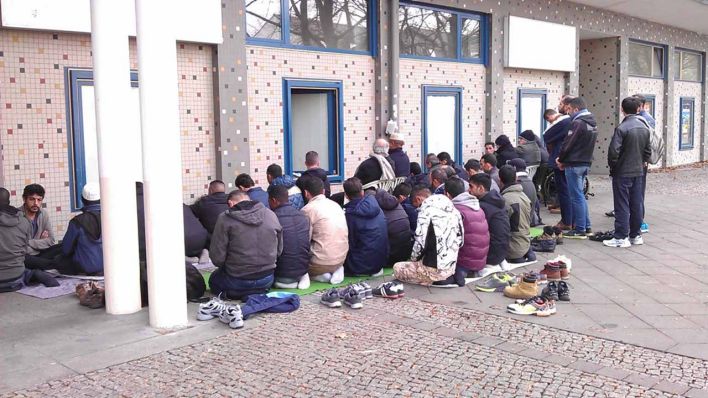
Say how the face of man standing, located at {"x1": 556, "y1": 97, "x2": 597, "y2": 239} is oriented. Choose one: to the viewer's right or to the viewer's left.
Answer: to the viewer's left

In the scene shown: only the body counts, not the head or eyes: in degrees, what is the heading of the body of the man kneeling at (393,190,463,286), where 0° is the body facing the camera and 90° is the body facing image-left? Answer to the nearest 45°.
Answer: approximately 135°

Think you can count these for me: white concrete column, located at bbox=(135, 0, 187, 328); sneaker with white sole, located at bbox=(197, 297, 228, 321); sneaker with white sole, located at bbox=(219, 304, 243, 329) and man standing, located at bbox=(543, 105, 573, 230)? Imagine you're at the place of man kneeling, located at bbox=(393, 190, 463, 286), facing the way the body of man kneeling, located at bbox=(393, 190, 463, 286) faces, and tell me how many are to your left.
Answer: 3

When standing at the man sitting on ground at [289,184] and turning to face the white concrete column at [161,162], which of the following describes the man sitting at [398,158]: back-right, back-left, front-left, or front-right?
back-left

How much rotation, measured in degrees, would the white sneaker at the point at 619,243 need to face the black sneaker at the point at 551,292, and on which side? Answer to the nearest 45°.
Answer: approximately 90° to its left

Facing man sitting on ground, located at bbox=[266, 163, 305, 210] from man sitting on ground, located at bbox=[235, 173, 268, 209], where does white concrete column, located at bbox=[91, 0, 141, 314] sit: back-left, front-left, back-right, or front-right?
back-right

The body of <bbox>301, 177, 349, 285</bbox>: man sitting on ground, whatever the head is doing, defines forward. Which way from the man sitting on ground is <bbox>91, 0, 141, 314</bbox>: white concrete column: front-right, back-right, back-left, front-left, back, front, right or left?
left

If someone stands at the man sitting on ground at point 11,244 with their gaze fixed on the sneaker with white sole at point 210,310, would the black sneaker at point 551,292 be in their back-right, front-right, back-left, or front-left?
front-left

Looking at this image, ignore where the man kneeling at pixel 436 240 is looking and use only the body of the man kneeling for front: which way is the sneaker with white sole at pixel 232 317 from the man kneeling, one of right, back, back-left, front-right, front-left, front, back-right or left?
left

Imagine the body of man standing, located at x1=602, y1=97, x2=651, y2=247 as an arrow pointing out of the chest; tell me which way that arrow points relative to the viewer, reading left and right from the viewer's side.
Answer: facing away from the viewer and to the left of the viewer

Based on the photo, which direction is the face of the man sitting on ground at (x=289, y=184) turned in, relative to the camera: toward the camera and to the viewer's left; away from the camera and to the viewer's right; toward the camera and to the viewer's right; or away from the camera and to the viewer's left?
away from the camera and to the viewer's left

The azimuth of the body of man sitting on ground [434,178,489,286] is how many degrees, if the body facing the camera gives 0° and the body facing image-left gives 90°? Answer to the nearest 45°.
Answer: approximately 135°
